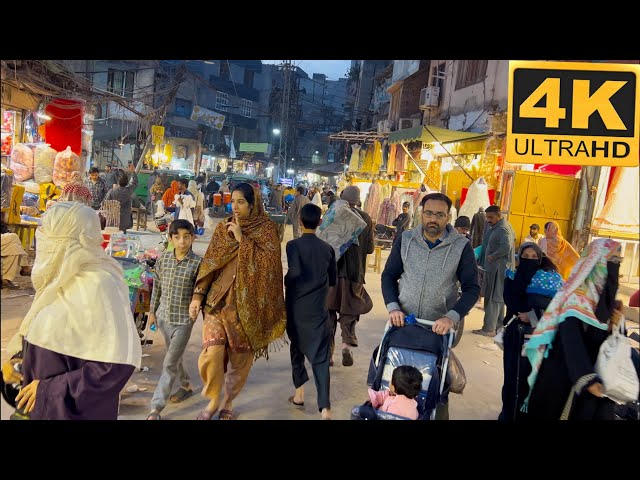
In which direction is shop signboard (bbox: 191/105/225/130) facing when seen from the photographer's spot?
facing the viewer and to the right of the viewer

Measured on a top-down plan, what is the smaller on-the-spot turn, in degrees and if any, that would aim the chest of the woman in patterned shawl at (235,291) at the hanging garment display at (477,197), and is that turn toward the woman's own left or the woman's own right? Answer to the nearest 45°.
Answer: approximately 180°

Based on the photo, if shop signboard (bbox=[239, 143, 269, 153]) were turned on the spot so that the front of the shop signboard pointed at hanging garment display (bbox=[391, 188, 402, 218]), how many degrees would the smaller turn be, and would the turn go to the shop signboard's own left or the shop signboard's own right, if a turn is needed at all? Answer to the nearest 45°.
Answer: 0° — it already faces it

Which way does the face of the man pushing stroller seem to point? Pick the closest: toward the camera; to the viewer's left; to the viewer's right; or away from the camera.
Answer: toward the camera

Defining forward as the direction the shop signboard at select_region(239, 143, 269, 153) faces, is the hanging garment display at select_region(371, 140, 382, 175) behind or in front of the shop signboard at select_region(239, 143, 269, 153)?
in front

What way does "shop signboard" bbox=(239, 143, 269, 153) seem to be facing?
toward the camera

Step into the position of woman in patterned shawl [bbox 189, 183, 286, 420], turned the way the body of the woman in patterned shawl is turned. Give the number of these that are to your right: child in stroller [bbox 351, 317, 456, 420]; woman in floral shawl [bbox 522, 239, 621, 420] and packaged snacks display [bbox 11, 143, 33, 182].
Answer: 1

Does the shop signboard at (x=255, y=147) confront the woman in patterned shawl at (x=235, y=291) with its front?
yes

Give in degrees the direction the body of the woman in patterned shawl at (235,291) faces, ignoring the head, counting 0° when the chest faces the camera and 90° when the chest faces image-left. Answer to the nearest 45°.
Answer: approximately 45°

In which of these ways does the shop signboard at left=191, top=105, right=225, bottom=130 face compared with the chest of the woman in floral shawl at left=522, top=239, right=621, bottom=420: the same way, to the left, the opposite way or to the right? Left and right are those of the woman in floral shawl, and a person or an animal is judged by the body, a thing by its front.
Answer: the same way
